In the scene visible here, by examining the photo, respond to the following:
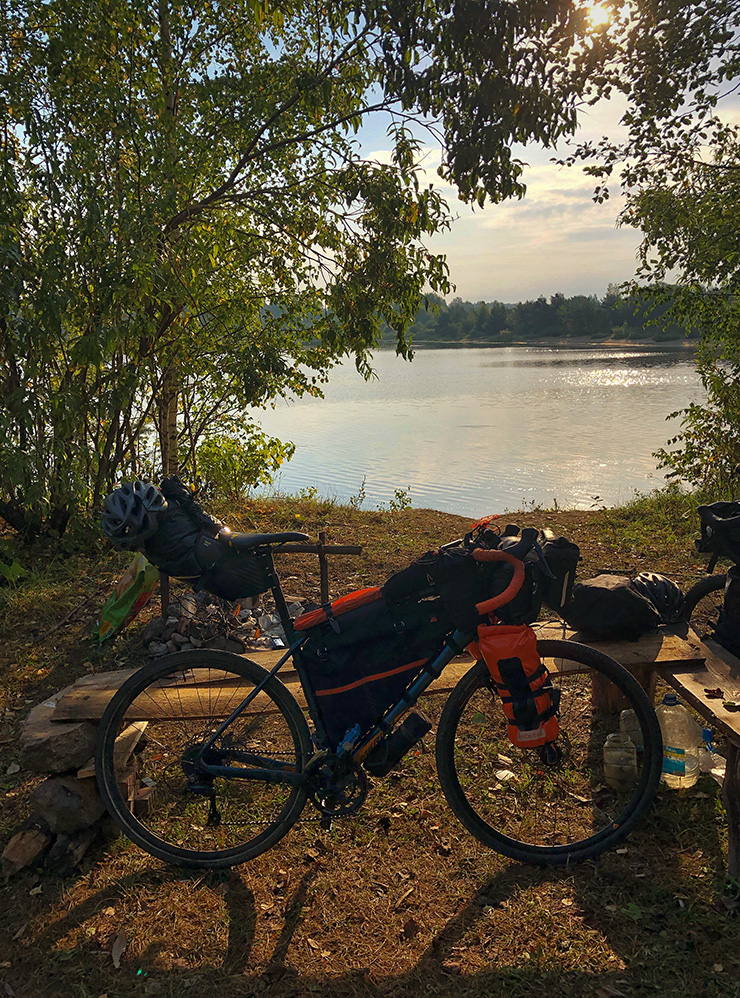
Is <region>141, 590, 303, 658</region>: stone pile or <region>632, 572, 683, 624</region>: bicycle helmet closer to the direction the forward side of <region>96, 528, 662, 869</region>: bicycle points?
the bicycle helmet

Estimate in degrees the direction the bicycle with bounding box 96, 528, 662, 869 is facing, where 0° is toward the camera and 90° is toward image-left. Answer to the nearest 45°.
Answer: approximately 270°

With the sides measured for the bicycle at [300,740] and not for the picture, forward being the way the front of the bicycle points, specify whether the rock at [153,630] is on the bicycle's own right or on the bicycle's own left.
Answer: on the bicycle's own left

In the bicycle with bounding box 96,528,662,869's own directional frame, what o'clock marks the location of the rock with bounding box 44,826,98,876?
The rock is roughly at 6 o'clock from the bicycle.

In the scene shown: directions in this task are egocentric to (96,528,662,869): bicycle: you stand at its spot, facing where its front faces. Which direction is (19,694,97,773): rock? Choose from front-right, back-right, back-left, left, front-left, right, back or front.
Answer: back

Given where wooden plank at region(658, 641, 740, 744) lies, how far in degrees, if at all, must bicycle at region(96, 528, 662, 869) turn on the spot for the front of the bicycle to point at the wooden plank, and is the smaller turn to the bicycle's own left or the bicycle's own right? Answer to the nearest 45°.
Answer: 0° — it already faces it

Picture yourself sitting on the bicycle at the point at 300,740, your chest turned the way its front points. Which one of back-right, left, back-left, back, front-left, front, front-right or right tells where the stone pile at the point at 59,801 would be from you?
back

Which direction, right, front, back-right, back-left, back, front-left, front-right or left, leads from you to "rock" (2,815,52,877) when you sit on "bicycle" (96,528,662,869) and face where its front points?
back

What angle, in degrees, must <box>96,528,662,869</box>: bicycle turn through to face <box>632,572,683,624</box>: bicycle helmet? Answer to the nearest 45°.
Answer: approximately 45° to its left

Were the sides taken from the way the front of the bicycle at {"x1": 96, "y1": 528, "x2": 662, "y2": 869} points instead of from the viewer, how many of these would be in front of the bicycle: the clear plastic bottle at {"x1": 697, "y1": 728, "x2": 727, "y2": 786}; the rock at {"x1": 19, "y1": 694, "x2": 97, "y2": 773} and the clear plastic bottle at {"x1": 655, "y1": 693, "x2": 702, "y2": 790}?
2

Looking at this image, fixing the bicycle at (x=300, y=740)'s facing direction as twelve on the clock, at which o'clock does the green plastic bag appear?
The green plastic bag is roughly at 8 o'clock from the bicycle.

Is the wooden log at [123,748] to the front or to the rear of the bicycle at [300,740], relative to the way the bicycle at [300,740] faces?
to the rear

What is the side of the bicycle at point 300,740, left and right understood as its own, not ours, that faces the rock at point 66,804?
back
